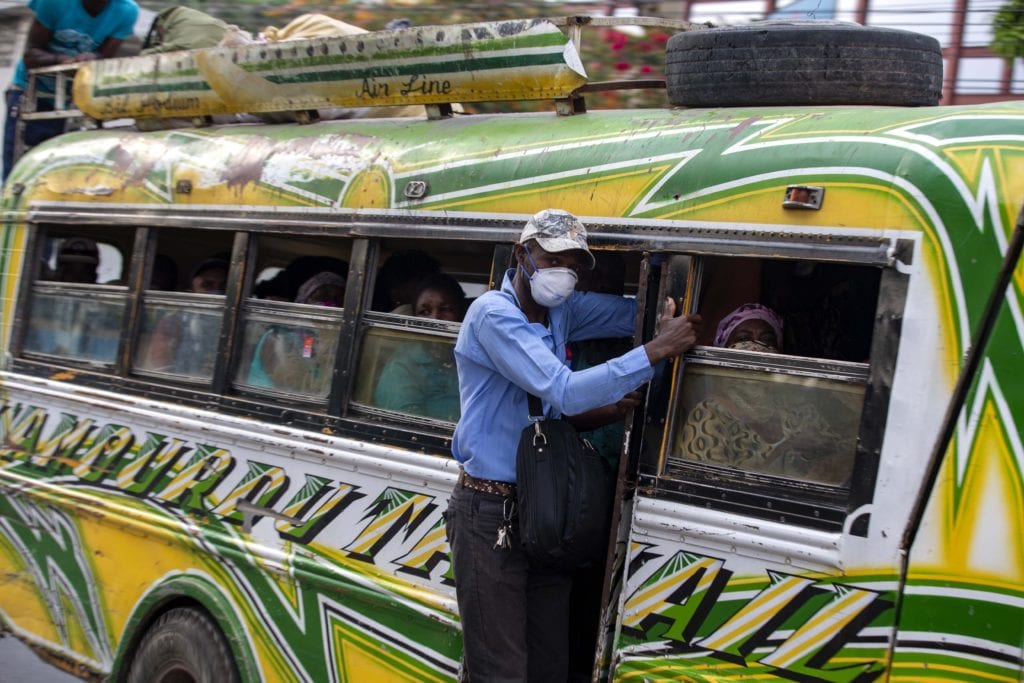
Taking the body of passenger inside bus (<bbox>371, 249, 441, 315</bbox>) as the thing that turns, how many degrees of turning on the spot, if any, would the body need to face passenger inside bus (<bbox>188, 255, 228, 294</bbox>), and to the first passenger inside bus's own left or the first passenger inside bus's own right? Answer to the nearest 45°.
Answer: approximately 135° to the first passenger inside bus's own left

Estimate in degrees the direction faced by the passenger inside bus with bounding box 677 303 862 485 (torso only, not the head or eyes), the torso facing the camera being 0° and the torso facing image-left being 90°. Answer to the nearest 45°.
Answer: approximately 315°

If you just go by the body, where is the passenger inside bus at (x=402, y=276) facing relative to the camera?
to the viewer's right

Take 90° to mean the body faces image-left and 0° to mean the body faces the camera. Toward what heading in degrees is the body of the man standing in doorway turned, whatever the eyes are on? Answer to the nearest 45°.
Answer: approximately 315°

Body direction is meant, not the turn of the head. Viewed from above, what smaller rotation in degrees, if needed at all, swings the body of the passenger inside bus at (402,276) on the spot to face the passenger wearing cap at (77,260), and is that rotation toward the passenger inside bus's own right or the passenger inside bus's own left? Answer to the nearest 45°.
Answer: approximately 135° to the passenger inside bus's own left

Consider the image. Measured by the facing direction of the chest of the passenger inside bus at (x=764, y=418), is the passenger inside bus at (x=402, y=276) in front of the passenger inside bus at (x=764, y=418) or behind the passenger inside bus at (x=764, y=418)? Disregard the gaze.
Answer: behind

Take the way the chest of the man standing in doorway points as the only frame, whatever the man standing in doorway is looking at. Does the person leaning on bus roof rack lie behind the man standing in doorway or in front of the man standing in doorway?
behind

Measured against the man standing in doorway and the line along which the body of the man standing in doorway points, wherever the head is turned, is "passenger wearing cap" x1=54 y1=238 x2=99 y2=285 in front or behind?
behind

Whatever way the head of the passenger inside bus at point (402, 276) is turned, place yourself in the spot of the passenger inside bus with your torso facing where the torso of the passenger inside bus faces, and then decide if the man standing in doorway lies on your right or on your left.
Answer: on your right
